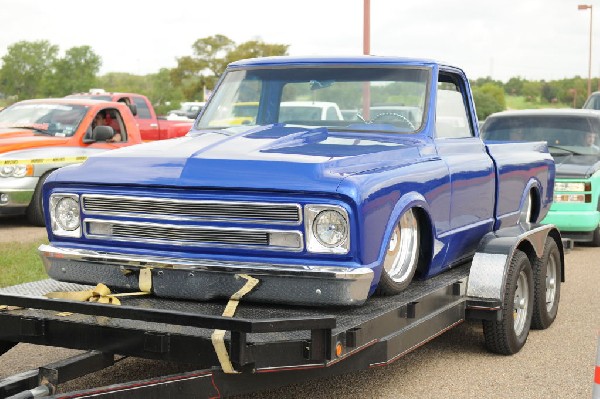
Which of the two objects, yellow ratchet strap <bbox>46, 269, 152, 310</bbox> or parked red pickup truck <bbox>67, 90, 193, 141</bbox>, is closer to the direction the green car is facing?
the yellow ratchet strap

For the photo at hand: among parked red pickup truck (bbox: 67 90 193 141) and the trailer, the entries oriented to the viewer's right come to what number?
0

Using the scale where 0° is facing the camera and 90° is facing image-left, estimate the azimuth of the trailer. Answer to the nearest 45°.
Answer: approximately 45°

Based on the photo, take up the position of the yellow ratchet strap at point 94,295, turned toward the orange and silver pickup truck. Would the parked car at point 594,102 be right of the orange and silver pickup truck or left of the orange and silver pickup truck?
right

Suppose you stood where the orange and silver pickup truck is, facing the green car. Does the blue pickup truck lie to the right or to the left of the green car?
right

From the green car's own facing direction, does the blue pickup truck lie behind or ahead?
ahead

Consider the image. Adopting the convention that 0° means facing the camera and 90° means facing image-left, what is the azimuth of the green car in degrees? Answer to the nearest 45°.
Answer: approximately 45°
